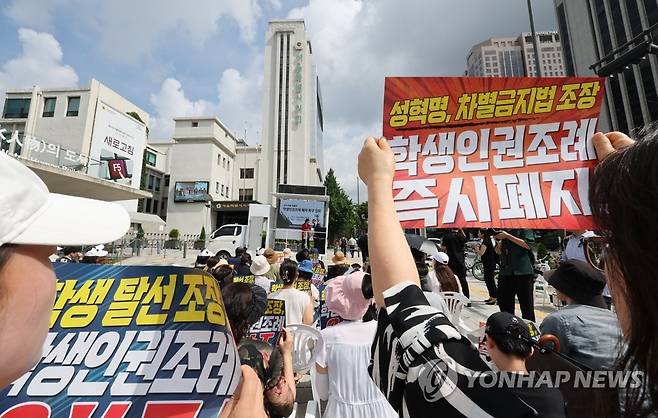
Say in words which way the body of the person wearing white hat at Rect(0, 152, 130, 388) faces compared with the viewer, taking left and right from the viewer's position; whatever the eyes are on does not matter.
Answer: facing away from the viewer and to the right of the viewer

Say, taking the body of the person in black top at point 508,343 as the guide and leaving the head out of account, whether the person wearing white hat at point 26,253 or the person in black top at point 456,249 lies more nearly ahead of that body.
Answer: the person in black top

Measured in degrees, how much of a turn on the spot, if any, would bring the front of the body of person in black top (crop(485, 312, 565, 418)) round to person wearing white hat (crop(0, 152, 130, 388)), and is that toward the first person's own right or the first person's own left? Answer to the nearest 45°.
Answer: approximately 90° to the first person's own left

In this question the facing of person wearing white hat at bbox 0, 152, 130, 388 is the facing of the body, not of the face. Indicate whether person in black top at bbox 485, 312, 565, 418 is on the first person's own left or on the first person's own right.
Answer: on the first person's own right

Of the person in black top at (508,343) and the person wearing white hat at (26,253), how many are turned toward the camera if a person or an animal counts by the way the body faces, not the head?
0

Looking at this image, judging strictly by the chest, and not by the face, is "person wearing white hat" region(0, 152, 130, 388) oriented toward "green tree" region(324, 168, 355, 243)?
yes

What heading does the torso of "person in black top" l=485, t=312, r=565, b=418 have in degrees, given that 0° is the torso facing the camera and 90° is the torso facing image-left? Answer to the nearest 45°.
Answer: approximately 135°

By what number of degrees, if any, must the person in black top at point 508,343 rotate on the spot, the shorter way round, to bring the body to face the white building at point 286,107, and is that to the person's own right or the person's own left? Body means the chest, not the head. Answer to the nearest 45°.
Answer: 0° — they already face it

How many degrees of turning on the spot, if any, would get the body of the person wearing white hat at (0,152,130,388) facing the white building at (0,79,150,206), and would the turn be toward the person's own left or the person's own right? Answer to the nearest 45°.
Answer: approximately 45° to the person's own left

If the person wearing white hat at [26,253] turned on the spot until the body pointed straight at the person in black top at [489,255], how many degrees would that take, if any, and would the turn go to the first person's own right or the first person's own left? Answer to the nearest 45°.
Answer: approximately 45° to the first person's own right

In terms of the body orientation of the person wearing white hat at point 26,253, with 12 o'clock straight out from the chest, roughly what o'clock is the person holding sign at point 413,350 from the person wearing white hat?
The person holding sign is roughly at 3 o'clock from the person wearing white hat.
